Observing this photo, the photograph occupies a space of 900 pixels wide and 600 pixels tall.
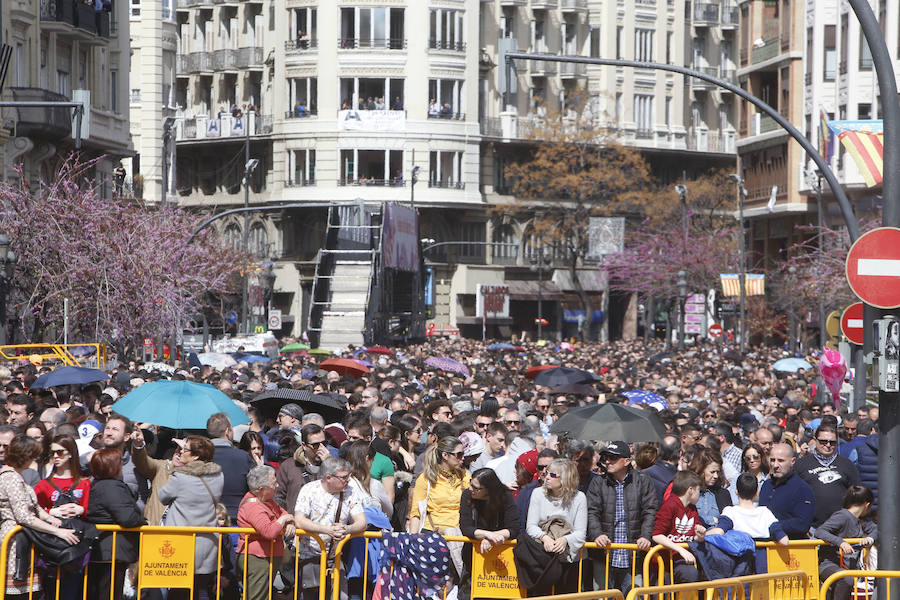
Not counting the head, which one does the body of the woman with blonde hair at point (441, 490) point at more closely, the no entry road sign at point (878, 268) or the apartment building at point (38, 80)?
the no entry road sign

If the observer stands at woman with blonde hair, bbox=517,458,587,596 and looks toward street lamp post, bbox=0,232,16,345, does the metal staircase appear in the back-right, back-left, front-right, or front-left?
front-right

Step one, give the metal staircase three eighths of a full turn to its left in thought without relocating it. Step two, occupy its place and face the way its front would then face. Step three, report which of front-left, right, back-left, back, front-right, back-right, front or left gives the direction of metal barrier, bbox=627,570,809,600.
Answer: back-right

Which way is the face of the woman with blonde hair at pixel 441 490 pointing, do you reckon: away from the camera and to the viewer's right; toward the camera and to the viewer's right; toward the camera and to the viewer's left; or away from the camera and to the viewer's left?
toward the camera and to the viewer's right

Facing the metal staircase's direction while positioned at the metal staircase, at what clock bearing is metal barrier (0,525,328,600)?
The metal barrier is roughly at 12 o'clock from the metal staircase.

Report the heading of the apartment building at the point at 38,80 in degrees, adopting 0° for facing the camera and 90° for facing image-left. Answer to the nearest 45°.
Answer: approximately 315°

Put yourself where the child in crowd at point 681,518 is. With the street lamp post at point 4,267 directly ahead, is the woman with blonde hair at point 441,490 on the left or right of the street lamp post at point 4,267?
left

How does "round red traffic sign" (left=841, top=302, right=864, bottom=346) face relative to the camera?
toward the camera

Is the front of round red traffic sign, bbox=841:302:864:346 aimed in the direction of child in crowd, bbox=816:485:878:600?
yes

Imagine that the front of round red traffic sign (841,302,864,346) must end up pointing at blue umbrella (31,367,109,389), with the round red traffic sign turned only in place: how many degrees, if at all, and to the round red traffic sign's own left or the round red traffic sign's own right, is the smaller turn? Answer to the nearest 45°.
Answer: approximately 90° to the round red traffic sign's own right

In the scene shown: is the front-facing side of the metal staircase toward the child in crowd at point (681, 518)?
yes

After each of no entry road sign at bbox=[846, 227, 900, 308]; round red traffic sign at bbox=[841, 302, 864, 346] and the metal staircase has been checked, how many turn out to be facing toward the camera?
3

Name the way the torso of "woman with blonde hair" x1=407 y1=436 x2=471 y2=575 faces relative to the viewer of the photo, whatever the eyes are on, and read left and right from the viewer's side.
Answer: facing the viewer and to the right of the viewer

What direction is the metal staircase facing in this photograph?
toward the camera
